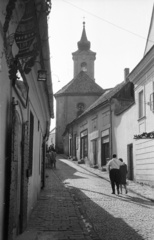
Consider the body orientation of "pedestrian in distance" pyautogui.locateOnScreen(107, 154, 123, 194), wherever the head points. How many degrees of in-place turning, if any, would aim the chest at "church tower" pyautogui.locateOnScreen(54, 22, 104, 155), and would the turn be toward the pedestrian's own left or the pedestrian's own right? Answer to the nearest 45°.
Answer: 0° — they already face it

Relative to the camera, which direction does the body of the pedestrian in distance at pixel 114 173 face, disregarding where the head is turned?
away from the camera
